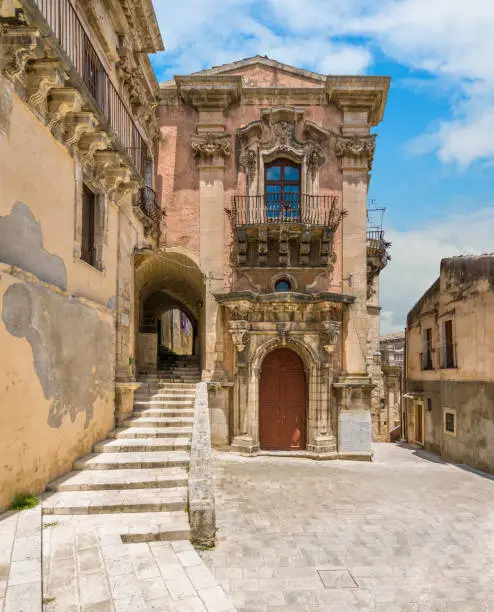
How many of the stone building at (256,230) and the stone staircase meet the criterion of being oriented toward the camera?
2

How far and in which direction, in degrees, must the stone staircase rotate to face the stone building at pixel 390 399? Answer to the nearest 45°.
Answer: approximately 135° to its left

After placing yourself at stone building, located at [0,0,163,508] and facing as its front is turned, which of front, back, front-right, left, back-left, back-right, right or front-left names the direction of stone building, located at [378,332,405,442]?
front-left

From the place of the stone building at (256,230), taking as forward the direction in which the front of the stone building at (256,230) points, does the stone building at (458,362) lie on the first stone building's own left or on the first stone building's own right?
on the first stone building's own left

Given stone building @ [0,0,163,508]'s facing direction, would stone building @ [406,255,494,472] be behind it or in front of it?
in front

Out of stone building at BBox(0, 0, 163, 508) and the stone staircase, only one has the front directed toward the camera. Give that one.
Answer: the stone staircase

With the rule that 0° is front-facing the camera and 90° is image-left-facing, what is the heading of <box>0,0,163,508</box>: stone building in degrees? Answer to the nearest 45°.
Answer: approximately 270°

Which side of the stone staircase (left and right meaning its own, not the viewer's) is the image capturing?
front

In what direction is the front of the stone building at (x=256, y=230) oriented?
toward the camera
